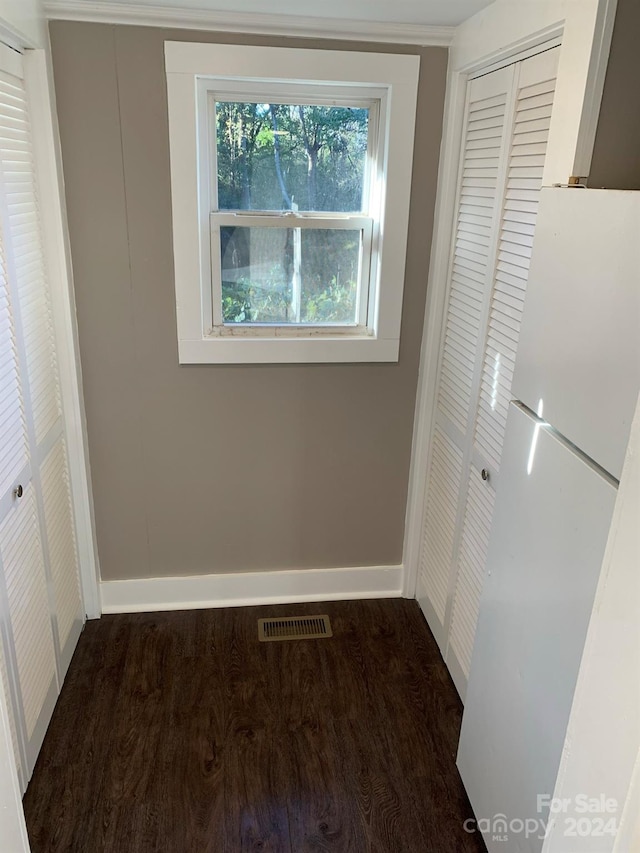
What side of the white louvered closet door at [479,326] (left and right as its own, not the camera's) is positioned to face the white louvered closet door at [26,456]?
front

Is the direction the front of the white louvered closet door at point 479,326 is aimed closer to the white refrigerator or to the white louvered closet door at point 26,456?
the white louvered closet door

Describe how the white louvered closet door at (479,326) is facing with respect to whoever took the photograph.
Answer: facing the viewer and to the left of the viewer

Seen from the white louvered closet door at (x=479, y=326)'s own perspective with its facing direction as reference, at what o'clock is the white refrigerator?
The white refrigerator is roughly at 10 o'clock from the white louvered closet door.

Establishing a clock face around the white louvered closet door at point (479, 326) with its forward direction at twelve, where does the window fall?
The window is roughly at 2 o'clock from the white louvered closet door.
